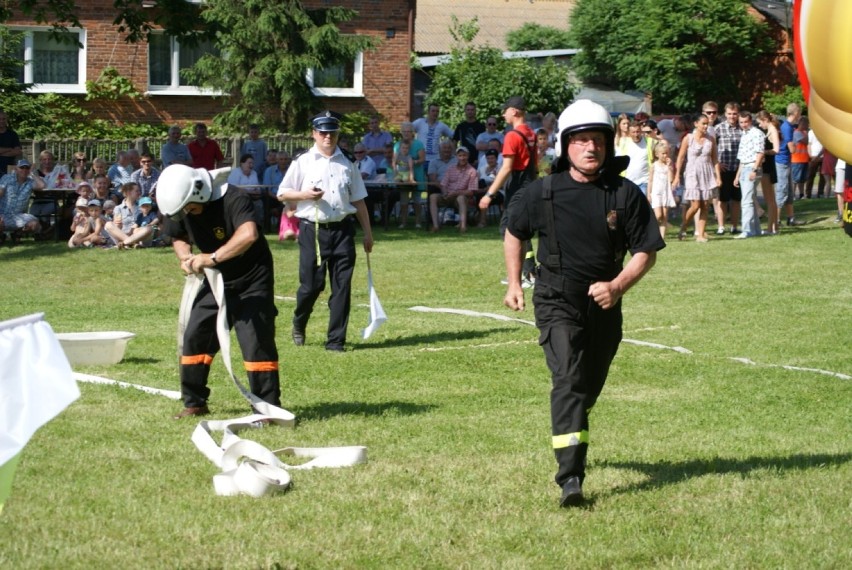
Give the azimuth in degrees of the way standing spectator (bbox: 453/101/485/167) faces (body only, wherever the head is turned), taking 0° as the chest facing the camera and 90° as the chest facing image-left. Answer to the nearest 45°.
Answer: approximately 0°

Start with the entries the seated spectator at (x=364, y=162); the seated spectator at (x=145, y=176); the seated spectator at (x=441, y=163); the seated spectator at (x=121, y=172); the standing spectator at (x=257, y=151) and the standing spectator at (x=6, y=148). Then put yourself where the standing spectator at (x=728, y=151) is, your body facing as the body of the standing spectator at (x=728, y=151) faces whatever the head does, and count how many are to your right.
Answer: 6

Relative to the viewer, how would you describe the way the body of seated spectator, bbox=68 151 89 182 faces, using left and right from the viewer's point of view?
facing the viewer

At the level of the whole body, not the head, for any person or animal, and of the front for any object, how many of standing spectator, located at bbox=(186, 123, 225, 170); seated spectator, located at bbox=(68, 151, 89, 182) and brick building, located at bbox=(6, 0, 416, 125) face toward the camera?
3

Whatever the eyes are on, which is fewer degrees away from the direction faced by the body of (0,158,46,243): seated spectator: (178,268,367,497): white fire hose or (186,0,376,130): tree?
the white fire hose

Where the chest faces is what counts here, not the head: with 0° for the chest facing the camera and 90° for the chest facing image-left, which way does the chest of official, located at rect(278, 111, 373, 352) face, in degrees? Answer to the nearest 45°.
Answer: approximately 0°

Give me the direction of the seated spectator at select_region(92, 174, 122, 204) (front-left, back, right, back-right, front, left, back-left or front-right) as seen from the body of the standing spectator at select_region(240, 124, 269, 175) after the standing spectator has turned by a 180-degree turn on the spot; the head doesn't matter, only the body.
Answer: back-left

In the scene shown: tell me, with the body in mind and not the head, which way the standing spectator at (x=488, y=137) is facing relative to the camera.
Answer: toward the camera

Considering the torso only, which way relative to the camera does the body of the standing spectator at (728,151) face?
toward the camera

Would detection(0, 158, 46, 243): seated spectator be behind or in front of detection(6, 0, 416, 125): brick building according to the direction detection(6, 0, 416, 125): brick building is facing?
in front

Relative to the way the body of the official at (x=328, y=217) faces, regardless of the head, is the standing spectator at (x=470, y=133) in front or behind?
behind

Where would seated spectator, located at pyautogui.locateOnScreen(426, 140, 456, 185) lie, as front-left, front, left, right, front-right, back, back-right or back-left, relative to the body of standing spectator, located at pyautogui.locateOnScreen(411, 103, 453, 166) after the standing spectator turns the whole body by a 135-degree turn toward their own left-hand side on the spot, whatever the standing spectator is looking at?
back-right

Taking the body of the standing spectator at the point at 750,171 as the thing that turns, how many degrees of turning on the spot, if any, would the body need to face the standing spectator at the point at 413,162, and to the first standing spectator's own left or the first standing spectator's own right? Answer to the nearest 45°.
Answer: approximately 45° to the first standing spectator's own right
